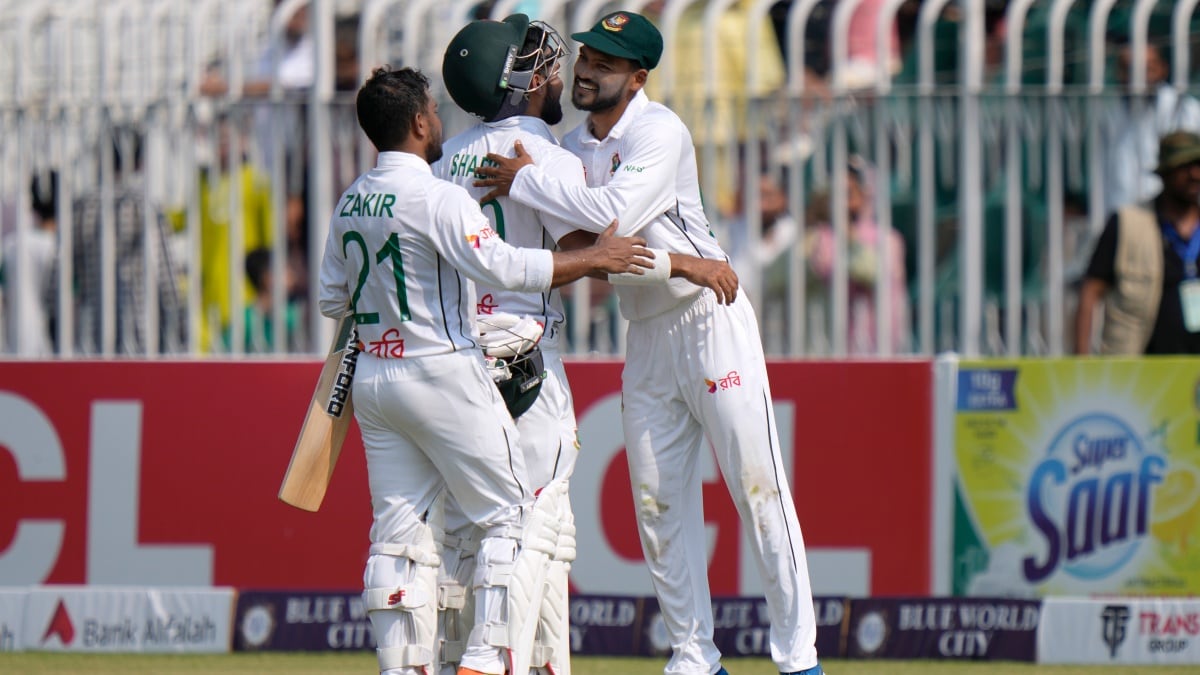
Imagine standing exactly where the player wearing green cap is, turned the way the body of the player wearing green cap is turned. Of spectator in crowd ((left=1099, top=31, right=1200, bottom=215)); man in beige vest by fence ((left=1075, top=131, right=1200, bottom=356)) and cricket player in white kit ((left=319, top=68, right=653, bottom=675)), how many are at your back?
2

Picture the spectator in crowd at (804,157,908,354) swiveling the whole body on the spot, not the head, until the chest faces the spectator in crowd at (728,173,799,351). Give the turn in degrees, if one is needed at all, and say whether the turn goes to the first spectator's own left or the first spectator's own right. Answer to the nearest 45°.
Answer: approximately 90° to the first spectator's own right

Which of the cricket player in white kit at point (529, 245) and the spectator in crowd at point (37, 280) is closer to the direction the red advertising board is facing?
the cricket player in white kit

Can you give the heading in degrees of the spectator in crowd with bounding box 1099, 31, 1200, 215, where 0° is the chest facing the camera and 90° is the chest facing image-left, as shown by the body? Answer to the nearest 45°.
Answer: approximately 0°

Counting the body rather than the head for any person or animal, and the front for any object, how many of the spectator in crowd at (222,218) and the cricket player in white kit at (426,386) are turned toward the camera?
1

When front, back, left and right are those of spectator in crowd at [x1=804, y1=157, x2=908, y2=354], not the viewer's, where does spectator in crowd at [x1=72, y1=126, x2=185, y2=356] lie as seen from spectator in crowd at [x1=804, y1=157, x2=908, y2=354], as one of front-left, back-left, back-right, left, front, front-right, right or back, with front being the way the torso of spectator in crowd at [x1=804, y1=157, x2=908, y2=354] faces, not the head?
right

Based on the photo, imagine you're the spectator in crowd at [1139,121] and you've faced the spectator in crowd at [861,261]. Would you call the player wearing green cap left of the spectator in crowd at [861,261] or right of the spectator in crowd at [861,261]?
left

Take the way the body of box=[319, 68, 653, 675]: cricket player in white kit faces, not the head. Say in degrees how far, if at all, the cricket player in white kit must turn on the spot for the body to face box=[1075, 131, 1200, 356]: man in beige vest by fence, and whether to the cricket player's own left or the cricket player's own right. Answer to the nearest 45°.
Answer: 0° — they already face them

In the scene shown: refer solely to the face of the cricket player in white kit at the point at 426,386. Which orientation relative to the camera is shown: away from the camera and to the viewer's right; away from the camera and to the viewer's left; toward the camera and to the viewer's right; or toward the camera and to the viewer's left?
away from the camera and to the viewer's right

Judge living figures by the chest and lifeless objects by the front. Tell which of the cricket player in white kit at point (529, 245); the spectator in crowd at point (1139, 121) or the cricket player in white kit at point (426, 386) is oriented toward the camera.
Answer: the spectator in crowd

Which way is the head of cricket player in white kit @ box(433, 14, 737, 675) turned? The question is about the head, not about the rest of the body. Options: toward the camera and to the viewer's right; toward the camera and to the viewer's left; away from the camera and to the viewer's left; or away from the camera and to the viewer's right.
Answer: away from the camera and to the viewer's right

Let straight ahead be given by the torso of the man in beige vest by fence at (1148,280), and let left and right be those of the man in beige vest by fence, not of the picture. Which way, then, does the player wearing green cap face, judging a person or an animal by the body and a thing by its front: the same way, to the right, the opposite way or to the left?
to the right

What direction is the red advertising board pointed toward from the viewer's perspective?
toward the camera

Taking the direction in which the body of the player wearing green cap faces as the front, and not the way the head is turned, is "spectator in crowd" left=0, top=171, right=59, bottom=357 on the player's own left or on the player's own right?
on the player's own right

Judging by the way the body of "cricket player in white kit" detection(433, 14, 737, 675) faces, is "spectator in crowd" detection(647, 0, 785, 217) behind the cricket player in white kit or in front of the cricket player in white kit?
in front
